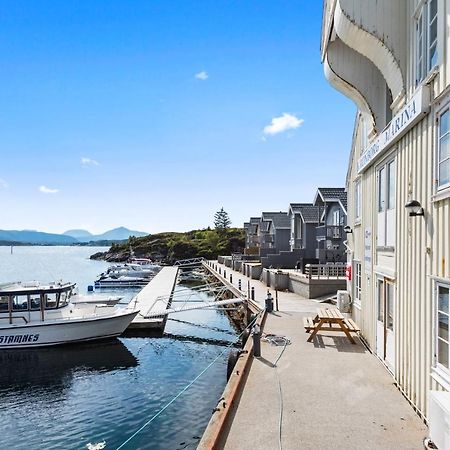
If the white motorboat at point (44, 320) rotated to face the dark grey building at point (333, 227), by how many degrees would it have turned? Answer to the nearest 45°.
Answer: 0° — it already faces it

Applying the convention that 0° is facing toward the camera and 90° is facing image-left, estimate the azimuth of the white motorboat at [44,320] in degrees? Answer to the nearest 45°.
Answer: approximately 270°

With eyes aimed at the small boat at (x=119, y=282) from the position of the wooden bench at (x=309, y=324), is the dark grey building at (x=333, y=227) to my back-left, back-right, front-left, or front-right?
front-right

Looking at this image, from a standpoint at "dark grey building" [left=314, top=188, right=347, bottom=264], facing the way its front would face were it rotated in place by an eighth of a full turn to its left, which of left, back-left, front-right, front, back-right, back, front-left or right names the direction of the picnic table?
front

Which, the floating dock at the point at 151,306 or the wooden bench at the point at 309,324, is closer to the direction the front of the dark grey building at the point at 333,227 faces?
the floating dock

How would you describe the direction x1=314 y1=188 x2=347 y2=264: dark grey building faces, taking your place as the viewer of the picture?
facing the viewer and to the left of the viewer

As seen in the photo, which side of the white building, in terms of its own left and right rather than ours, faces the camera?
left

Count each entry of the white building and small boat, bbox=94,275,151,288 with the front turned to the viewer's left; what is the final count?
1

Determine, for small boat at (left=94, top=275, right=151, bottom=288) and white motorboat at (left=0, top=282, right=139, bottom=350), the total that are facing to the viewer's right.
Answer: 2

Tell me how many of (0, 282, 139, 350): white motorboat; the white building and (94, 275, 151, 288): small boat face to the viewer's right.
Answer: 2

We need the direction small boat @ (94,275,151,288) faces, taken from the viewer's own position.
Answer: facing to the right of the viewer

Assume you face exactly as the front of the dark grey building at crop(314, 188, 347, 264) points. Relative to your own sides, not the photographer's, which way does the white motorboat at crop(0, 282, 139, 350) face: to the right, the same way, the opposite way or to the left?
the opposite way
